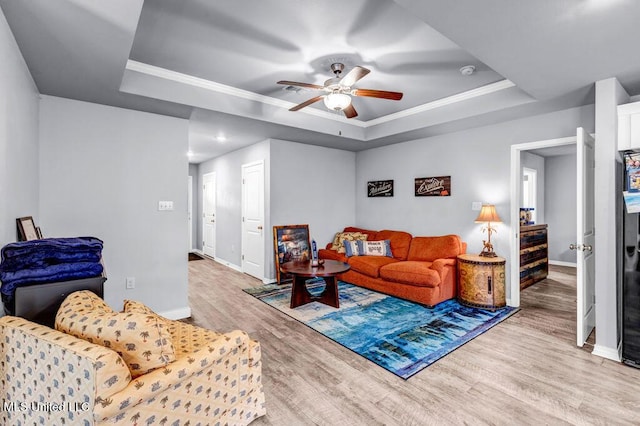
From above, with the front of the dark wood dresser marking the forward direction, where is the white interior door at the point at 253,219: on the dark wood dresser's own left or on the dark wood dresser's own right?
on the dark wood dresser's own right

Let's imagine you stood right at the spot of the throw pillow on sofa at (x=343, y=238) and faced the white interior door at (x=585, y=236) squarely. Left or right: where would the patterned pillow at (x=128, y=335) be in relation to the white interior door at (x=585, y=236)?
right

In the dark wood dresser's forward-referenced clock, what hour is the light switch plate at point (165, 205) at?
The light switch plate is roughly at 3 o'clock from the dark wood dresser.

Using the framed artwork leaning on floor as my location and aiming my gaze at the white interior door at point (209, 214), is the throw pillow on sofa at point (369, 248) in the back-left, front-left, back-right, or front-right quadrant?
back-right

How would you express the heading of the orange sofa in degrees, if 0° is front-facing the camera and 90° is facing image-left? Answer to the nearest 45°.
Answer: approximately 45°

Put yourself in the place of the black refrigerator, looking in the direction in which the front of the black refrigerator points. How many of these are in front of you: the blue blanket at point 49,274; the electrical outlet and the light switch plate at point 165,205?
3

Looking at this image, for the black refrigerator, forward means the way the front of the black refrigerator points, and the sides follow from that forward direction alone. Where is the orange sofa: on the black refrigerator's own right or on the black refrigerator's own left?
on the black refrigerator's own right

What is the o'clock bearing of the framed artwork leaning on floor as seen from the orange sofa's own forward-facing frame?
The framed artwork leaning on floor is roughly at 2 o'clock from the orange sofa.
